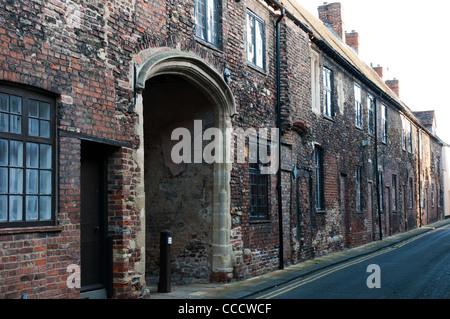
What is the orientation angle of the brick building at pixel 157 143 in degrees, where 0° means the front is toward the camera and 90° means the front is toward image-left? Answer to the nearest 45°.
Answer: approximately 315°
